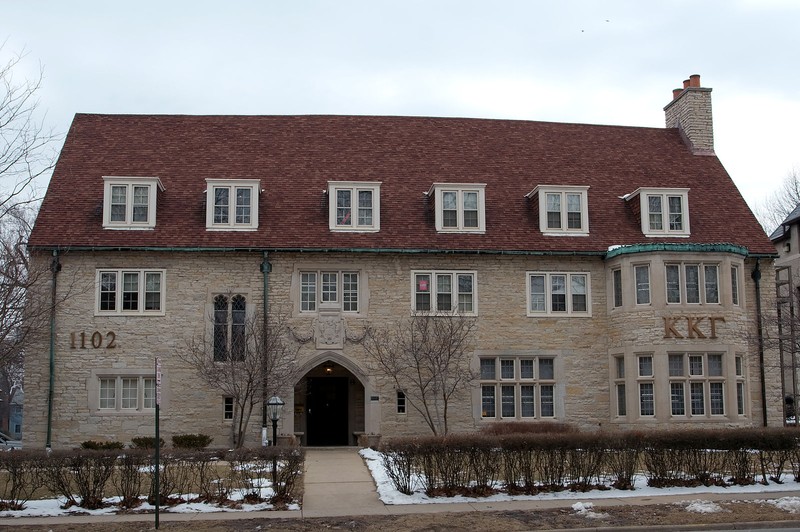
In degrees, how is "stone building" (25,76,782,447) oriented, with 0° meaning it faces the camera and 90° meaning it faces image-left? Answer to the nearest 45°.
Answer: approximately 0°

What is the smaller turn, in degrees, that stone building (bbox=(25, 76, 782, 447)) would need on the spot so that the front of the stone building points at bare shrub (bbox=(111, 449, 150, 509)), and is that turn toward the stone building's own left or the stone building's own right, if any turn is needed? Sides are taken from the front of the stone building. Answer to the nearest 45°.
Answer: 0° — it already faces it

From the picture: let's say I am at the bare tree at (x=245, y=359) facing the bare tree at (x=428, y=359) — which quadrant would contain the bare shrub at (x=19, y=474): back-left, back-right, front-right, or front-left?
back-right

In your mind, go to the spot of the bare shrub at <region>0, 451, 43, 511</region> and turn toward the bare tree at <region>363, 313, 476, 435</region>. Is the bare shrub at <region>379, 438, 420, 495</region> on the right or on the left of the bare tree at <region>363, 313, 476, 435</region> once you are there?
right

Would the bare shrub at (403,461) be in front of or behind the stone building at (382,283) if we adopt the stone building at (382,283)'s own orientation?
in front

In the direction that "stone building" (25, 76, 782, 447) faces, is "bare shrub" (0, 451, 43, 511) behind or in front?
in front
